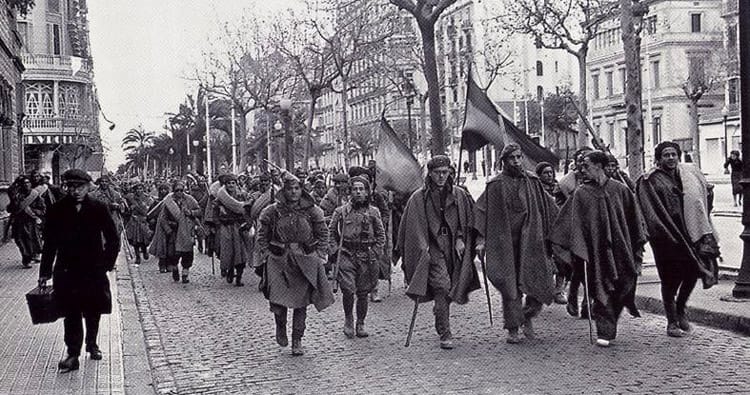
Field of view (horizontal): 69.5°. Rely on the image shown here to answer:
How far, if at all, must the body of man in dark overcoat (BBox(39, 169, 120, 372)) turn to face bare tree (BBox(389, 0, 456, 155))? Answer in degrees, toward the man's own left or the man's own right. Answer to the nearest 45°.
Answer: approximately 135° to the man's own left

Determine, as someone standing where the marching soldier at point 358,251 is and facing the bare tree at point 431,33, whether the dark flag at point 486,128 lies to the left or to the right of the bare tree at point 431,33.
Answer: right

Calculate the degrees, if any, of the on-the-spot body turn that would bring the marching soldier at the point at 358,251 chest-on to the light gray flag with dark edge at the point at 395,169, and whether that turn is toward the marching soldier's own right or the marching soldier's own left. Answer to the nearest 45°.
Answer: approximately 180°

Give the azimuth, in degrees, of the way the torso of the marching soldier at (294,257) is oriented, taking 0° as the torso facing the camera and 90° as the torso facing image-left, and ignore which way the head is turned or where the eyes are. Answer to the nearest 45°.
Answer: approximately 0°

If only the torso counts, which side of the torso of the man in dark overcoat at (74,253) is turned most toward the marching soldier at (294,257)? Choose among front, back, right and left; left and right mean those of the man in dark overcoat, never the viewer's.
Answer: left
